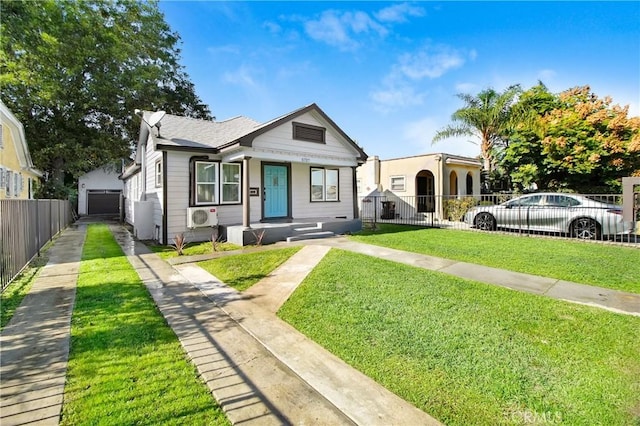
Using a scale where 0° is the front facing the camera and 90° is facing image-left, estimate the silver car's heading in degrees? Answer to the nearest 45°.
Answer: approximately 90°

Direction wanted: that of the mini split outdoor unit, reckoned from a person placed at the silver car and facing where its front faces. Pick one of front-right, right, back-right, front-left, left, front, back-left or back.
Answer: front-left

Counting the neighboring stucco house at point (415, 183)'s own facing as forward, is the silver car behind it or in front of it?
in front

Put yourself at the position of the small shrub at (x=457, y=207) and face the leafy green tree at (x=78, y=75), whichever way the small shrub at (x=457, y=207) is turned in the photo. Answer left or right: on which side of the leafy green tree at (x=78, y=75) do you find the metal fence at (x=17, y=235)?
left

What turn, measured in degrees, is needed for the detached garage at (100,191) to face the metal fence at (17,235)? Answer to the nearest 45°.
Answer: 0° — it already faces it

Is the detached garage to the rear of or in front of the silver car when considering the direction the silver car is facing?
in front

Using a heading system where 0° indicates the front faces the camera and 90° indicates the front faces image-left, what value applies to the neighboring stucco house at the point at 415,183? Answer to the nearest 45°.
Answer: approximately 315°

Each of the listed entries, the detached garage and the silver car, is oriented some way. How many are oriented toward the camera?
1
